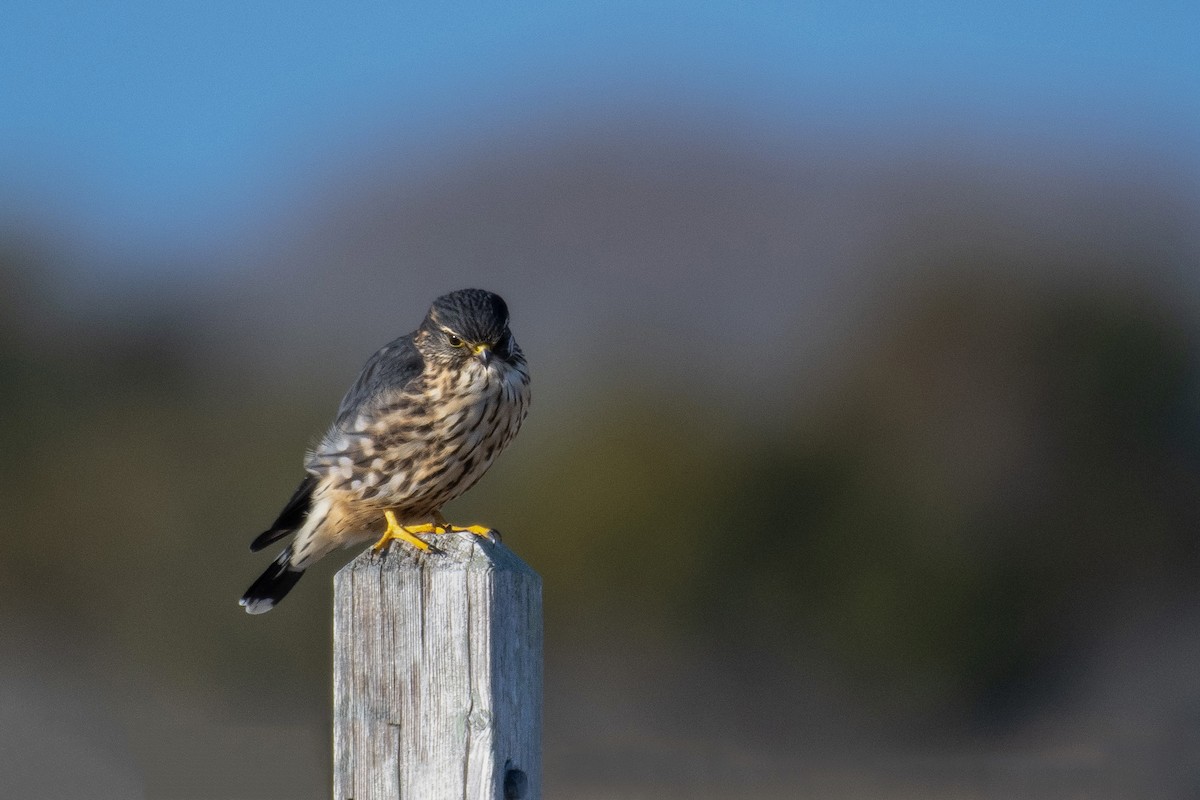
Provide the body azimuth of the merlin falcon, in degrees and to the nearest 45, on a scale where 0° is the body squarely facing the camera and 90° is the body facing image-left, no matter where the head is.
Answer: approximately 315°
